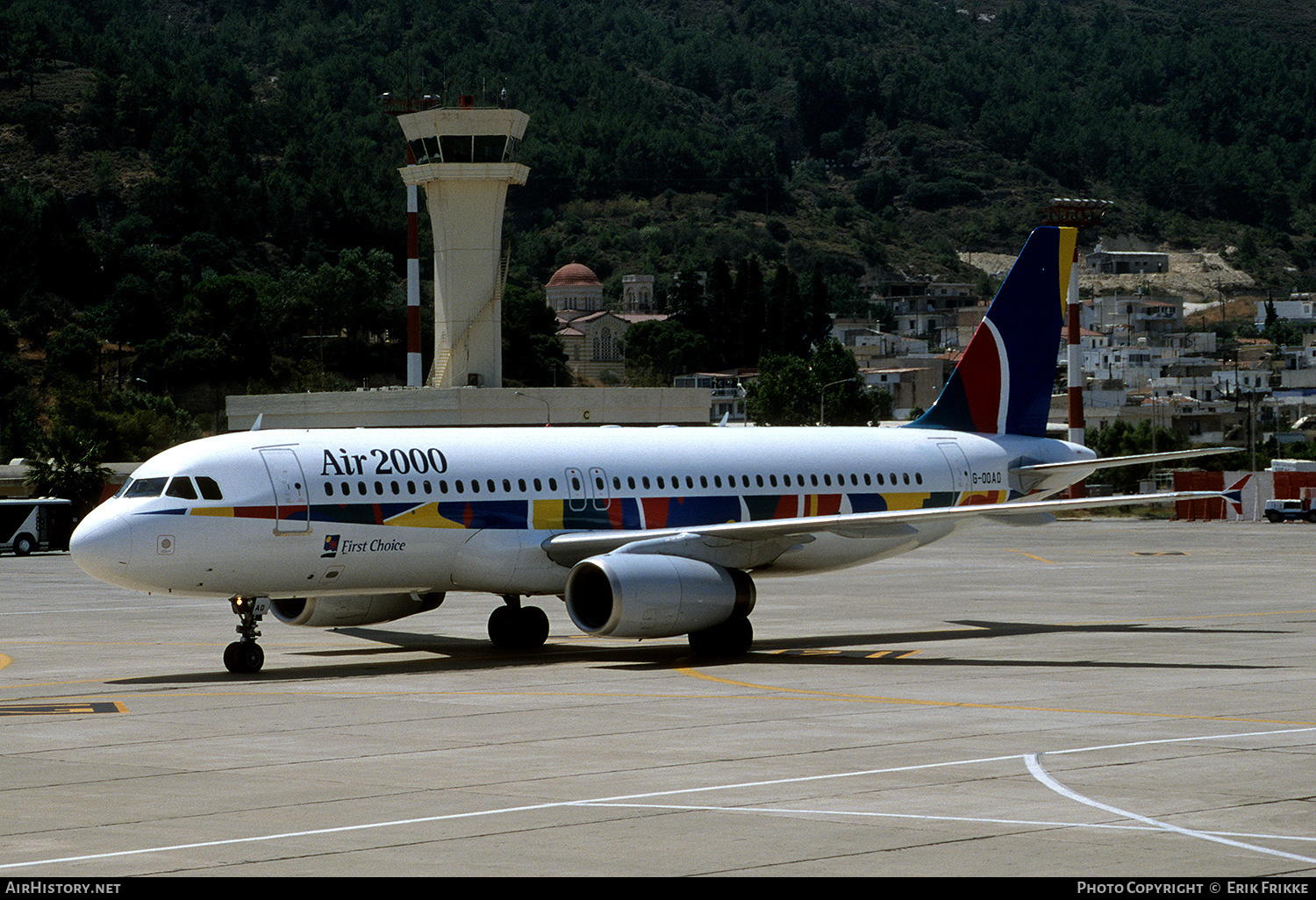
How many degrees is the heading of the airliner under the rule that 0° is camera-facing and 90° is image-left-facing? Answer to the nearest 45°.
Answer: approximately 45°
